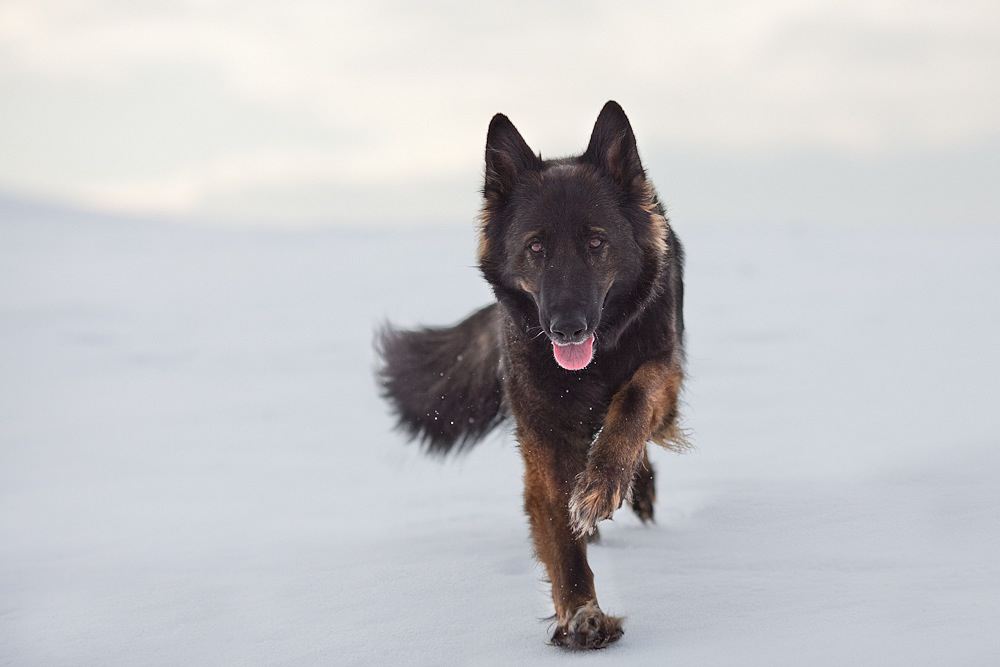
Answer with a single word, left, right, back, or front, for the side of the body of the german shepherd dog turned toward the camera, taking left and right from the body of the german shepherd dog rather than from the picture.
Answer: front
